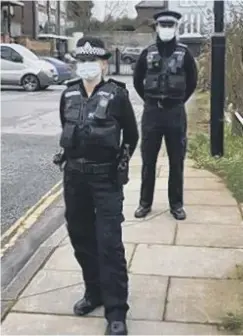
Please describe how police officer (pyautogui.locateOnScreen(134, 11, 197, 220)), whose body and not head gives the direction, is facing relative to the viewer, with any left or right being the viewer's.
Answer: facing the viewer

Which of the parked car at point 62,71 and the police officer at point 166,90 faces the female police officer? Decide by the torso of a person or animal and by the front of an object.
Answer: the police officer

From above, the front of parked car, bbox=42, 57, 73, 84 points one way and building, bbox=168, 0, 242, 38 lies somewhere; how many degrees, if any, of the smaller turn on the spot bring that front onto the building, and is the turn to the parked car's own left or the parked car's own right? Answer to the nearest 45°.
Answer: approximately 45° to the parked car's own left

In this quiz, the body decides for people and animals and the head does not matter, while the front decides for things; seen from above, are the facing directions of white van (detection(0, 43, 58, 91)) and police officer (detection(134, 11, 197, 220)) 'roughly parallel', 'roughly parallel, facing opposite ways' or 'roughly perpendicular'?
roughly perpendicular

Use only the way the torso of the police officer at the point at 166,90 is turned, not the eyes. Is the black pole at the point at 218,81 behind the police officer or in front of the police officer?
behind

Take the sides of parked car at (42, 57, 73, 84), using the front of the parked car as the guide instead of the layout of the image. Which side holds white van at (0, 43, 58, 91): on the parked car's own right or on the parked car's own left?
on the parked car's own right
